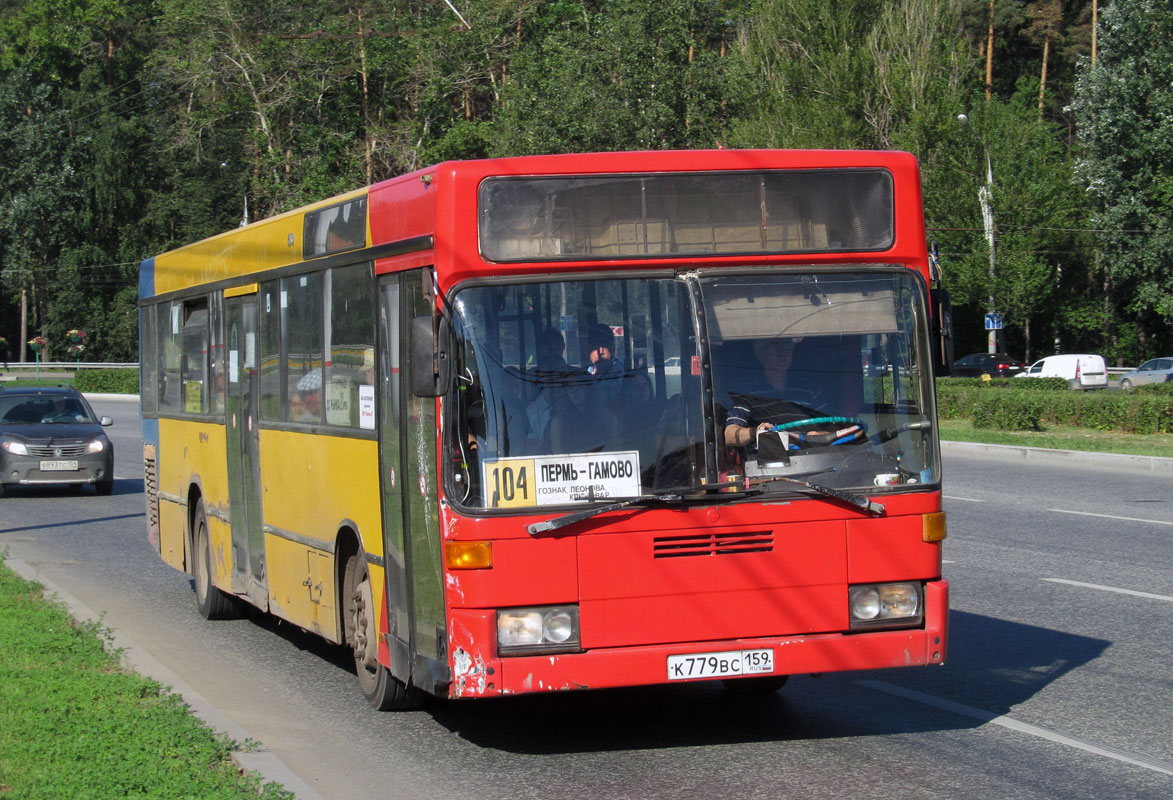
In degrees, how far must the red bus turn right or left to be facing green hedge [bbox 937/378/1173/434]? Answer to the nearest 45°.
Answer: approximately 90° to its left

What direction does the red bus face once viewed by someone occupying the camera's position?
facing the viewer and to the right of the viewer

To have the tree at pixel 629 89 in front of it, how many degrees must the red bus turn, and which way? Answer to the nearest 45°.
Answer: approximately 135° to its left

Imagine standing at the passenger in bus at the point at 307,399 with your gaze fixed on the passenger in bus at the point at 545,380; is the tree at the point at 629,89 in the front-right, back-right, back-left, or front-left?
back-left

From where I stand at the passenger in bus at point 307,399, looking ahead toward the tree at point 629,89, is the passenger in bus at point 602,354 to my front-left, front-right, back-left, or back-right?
back-right
